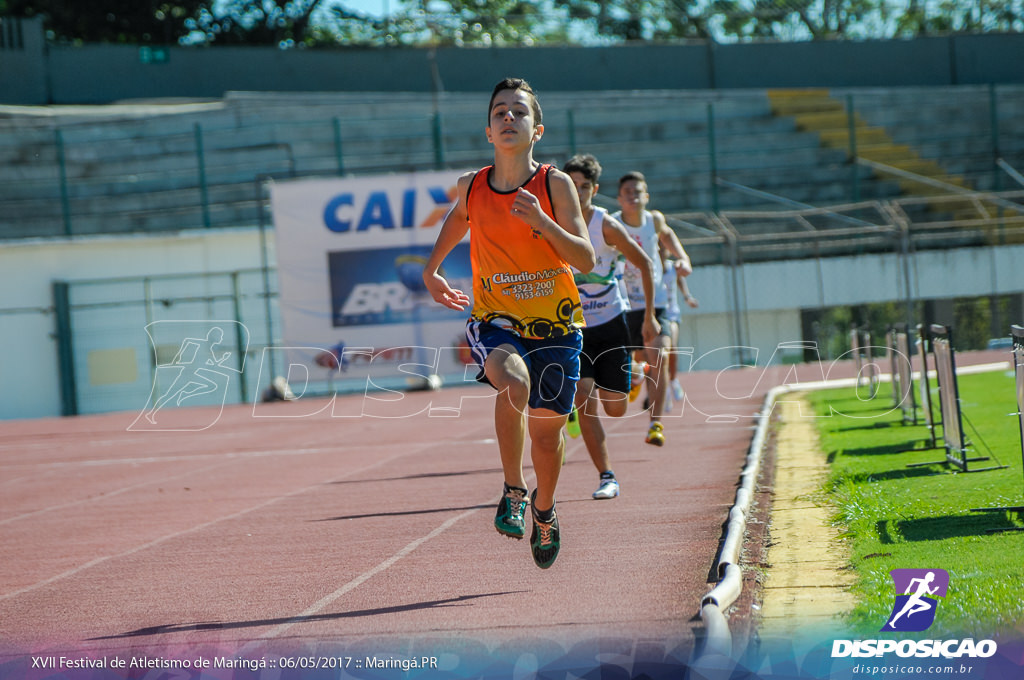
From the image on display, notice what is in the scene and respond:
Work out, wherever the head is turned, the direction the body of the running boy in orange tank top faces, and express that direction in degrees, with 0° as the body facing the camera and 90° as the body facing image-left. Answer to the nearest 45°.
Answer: approximately 0°

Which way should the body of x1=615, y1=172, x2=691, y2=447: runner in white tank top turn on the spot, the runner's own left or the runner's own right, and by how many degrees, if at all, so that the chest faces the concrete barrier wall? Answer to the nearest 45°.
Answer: approximately 180°

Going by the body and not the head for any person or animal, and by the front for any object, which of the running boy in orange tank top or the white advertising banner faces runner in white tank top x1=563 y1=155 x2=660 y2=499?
the white advertising banner

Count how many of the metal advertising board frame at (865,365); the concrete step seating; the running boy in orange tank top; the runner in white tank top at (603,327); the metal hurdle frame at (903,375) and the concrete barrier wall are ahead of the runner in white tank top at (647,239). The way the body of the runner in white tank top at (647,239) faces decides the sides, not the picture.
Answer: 2

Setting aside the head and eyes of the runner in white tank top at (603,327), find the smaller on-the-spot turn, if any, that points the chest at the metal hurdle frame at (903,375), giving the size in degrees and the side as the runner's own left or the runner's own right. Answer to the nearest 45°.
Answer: approximately 135° to the runner's own left

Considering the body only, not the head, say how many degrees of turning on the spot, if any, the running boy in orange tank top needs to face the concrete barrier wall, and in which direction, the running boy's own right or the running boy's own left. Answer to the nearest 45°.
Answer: approximately 180°

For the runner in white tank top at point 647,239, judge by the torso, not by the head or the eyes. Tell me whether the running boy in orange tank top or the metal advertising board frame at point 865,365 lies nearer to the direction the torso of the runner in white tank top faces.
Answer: the running boy in orange tank top

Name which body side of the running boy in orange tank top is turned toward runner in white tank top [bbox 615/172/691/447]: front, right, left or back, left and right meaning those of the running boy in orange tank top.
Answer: back

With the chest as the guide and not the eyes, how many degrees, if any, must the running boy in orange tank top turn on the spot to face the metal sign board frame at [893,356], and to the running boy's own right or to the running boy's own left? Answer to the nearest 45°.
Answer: approximately 135° to the running boy's own left

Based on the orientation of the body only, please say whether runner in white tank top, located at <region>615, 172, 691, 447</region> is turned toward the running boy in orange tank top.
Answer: yes
